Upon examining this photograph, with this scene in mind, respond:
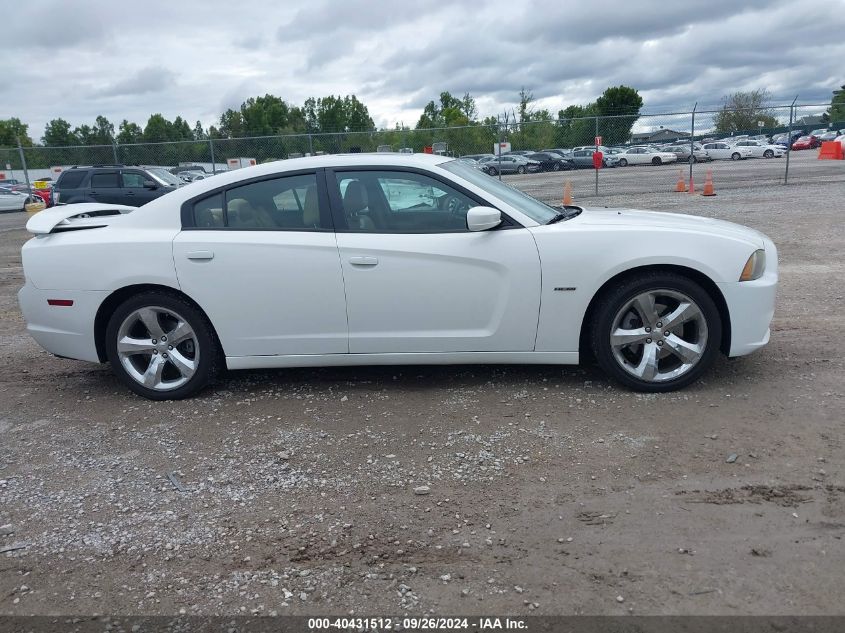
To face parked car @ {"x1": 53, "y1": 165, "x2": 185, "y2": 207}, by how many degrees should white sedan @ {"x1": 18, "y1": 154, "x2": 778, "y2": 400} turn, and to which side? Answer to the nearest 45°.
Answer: approximately 135° to its left

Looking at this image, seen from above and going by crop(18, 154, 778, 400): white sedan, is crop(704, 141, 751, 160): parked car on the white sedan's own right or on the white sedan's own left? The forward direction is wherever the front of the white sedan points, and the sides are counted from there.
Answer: on the white sedan's own left

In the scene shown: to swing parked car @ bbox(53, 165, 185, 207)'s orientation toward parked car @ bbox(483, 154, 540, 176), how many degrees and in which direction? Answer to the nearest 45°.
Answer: approximately 45° to its left

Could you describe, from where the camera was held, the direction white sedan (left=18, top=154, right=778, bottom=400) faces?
facing to the right of the viewer

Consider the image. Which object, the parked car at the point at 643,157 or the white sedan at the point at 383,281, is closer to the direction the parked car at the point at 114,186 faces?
the parked car

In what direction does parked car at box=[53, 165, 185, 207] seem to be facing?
to the viewer's right
